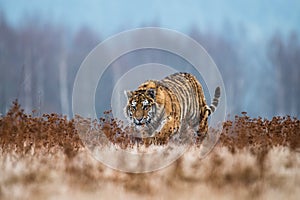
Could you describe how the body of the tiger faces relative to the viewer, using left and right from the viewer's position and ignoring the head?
facing the viewer and to the left of the viewer

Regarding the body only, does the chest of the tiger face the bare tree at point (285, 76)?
no
